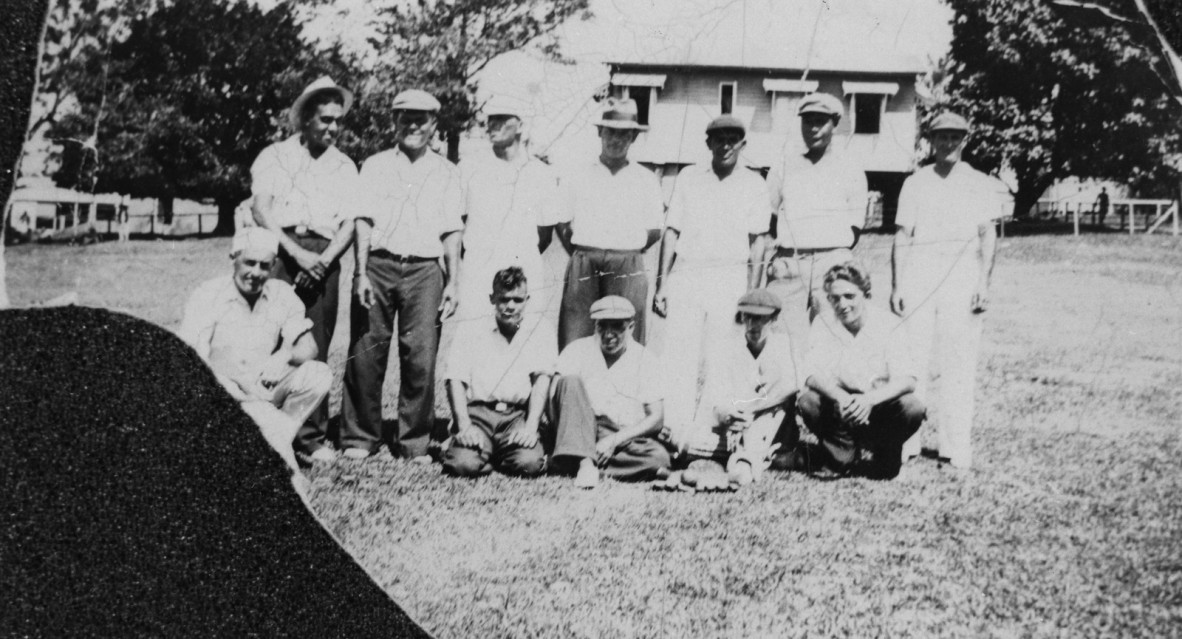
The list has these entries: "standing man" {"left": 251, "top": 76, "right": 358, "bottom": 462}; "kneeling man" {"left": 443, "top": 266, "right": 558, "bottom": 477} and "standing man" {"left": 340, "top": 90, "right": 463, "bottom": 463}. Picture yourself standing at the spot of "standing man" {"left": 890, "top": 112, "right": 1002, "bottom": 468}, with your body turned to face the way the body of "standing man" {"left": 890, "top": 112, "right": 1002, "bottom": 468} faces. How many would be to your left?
0

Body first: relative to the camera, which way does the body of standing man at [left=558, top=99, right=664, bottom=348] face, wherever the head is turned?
toward the camera

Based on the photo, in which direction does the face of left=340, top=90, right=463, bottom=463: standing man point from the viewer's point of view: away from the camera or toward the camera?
toward the camera

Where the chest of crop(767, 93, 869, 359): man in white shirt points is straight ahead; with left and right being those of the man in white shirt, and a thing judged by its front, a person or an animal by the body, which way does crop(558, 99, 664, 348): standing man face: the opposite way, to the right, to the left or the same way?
the same way

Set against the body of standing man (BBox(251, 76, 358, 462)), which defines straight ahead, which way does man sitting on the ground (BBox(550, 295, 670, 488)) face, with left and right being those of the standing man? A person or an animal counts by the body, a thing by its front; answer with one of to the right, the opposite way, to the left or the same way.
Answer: the same way

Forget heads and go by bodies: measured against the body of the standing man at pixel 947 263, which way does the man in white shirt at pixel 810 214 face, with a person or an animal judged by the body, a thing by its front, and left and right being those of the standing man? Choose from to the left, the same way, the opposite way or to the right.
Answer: the same way

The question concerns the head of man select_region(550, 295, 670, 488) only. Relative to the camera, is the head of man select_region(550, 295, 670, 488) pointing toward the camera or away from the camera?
toward the camera

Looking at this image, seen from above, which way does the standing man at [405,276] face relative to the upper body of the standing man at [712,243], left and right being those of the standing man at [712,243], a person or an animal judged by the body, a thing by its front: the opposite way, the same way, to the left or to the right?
the same way

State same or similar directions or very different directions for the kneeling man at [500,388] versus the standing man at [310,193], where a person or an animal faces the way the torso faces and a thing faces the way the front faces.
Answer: same or similar directions

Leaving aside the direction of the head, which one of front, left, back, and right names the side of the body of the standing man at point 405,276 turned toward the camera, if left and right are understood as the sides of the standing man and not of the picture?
front

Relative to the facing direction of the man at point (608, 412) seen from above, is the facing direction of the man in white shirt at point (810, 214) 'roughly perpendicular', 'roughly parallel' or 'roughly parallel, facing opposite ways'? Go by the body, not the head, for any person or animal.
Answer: roughly parallel

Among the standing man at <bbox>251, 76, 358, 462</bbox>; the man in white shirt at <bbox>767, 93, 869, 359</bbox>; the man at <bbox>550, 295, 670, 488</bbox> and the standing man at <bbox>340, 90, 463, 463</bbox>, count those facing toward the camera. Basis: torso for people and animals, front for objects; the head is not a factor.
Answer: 4

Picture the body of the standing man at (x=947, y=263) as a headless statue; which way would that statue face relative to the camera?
toward the camera
